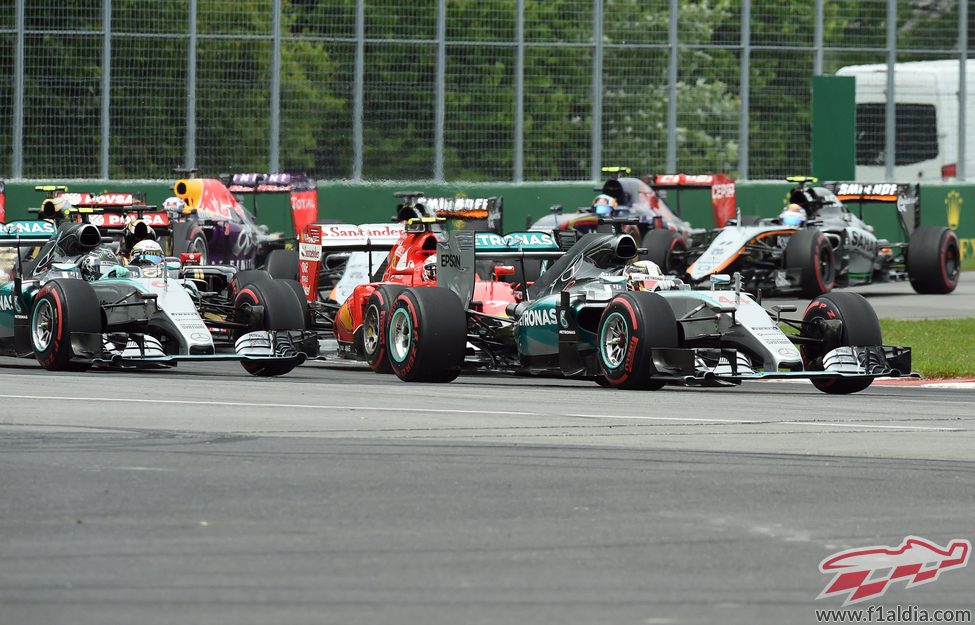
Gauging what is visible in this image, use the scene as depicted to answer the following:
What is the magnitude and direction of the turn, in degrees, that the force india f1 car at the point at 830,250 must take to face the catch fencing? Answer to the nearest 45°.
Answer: approximately 90° to its right

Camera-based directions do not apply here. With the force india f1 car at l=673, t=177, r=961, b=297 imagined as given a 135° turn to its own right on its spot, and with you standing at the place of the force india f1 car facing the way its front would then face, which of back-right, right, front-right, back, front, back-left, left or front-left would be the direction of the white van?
front

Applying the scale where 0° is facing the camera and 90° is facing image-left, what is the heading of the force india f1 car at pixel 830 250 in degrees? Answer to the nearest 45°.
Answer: approximately 45°
